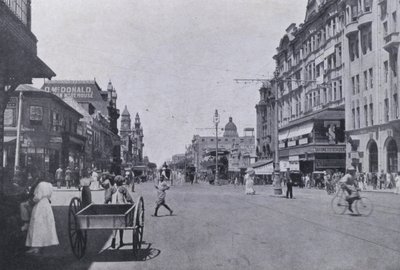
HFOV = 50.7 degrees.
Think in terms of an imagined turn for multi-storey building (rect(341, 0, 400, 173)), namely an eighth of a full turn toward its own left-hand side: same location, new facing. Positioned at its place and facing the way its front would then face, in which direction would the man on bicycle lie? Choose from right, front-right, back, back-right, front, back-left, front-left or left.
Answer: front

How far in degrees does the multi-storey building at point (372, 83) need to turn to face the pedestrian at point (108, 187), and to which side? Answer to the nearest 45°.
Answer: approximately 45° to its left

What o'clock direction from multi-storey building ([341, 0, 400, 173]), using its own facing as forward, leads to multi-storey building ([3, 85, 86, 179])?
multi-storey building ([3, 85, 86, 179]) is roughly at 1 o'clock from multi-storey building ([341, 0, 400, 173]).

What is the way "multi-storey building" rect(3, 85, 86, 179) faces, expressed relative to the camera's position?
facing the viewer and to the right of the viewer

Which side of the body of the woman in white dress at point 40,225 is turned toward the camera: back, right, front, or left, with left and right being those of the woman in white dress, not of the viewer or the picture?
left

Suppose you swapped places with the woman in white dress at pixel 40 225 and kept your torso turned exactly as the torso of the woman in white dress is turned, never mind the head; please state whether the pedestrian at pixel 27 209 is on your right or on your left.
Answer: on your right

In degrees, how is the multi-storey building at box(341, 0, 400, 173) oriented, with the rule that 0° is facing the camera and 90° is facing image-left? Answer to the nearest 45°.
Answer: approximately 45°

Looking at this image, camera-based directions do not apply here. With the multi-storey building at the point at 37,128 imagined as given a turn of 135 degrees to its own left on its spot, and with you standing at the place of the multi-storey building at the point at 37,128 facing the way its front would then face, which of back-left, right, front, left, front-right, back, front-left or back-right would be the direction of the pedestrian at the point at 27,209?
back
